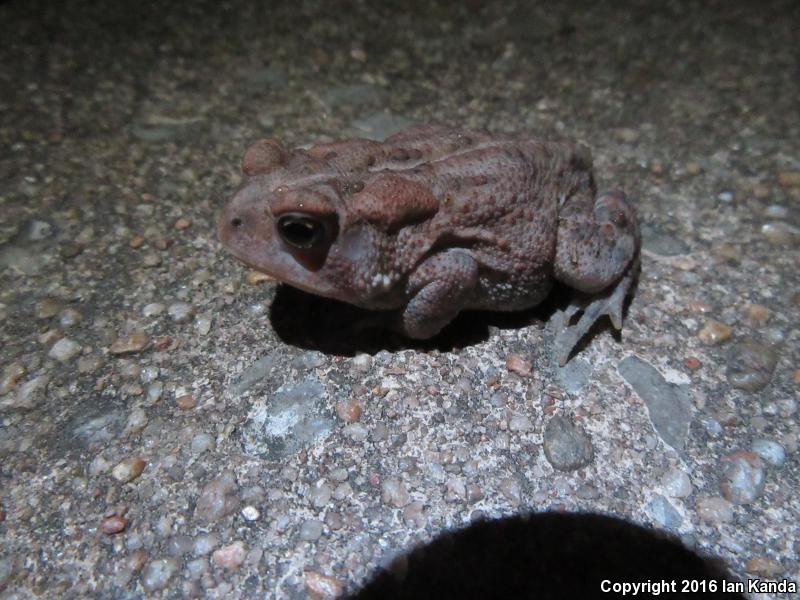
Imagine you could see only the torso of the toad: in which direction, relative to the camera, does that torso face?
to the viewer's left
